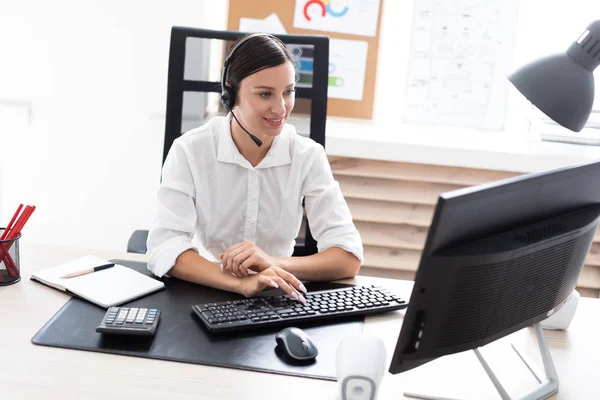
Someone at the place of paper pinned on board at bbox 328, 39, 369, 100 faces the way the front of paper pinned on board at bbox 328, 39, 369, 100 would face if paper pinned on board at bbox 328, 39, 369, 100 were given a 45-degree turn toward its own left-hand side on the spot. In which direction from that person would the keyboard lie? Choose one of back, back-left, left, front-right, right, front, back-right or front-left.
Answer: front-right

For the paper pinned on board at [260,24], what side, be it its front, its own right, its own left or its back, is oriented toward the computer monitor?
front

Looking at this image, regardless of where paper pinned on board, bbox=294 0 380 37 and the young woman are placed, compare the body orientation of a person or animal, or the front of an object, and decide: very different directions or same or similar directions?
same or similar directions

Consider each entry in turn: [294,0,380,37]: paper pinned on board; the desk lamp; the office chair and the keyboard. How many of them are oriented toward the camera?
2

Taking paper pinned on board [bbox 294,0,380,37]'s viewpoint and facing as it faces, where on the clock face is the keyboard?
The keyboard is roughly at 12 o'clock from the paper pinned on board.

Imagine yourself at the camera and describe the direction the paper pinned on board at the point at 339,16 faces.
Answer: facing the viewer

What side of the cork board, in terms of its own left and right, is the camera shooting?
front

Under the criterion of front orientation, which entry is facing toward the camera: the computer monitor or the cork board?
the cork board

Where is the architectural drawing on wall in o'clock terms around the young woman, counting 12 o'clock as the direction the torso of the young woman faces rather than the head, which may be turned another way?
The architectural drawing on wall is roughly at 7 o'clock from the young woman.

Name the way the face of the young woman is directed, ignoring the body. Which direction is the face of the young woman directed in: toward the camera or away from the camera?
toward the camera

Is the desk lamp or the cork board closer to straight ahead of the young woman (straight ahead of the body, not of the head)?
the desk lamp

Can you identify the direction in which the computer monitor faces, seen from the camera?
facing away from the viewer and to the left of the viewer

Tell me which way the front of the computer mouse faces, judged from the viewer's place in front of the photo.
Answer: facing the viewer and to the right of the viewer

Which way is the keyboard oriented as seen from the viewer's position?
away from the camera

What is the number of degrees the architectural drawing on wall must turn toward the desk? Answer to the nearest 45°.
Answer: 0° — it already faces it

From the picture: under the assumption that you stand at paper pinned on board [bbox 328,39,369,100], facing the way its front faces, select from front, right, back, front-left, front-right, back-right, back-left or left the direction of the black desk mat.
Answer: front

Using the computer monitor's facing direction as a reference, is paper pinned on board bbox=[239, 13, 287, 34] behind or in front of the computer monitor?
in front

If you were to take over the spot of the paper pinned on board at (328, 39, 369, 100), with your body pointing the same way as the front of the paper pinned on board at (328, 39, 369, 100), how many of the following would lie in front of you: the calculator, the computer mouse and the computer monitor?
3

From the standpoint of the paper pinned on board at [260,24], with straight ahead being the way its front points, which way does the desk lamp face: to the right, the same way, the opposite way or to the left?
to the right

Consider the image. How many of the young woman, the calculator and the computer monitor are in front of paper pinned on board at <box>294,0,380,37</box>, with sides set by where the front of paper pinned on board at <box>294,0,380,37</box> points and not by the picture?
3
